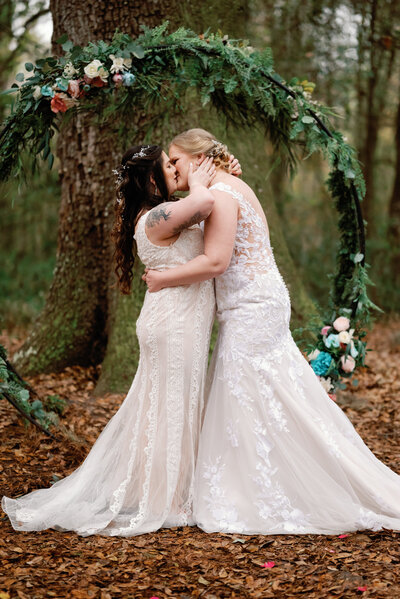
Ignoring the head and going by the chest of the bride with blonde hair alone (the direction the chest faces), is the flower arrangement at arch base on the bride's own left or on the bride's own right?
on the bride's own right

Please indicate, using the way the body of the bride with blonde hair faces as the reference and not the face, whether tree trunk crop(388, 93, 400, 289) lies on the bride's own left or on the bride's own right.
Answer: on the bride's own right

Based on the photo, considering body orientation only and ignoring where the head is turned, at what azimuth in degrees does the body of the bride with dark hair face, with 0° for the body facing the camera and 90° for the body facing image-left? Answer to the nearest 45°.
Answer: approximately 270°

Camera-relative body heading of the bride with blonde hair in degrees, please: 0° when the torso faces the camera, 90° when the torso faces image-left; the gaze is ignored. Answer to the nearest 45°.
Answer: approximately 90°

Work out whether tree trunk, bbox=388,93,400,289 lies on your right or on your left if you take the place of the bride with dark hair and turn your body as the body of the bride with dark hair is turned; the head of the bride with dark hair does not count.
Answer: on your left
